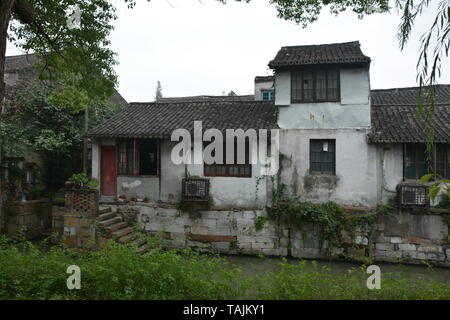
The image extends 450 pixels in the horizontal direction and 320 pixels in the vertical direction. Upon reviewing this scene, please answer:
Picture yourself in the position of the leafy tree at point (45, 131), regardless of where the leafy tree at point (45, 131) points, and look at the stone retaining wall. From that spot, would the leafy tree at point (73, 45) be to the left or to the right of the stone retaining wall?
right

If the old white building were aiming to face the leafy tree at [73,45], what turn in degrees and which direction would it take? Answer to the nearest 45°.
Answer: approximately 45° to its right

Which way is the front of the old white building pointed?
toward the camera

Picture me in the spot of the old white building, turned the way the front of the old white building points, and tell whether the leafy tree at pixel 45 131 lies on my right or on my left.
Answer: on my right

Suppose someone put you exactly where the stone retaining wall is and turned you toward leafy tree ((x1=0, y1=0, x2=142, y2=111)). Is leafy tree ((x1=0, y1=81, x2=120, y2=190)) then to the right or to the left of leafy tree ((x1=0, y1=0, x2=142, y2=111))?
right
